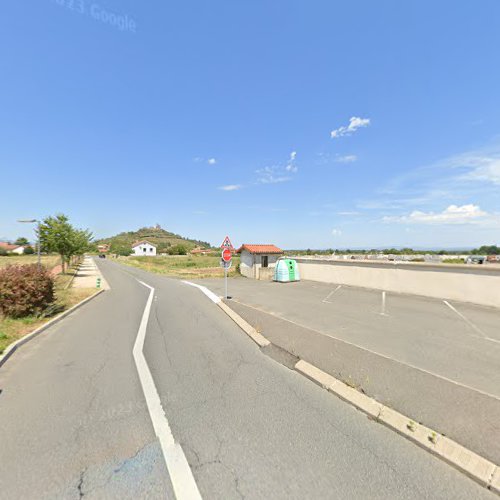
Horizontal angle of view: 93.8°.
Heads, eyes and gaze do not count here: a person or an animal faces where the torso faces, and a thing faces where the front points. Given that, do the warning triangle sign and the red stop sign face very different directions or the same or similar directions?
same or similar directions

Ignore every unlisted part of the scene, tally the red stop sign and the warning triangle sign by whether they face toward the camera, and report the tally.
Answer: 2

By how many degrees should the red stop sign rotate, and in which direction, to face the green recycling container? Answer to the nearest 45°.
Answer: approximately 135° to its left

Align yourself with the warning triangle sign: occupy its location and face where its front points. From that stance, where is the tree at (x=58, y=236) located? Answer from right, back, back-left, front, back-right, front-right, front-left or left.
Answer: back-right

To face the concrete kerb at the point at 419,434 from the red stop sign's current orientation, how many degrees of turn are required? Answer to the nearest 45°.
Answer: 0° — it already faces it

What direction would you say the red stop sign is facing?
toward the camera

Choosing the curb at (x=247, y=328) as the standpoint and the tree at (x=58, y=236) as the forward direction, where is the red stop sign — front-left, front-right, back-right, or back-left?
front-right

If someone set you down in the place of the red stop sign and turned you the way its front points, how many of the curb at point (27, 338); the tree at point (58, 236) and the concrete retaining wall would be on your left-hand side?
1

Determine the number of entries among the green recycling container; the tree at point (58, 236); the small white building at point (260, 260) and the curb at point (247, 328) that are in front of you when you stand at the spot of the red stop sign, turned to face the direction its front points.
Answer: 1

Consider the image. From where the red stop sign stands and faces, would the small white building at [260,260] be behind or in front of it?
behind

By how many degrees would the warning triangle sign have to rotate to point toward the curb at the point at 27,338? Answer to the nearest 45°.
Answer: approximately 45° to its right

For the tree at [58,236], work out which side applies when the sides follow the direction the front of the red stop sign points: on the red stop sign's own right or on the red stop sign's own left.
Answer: on the red stop sign's own right

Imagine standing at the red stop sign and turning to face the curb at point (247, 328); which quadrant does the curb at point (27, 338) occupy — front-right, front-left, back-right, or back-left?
front-right

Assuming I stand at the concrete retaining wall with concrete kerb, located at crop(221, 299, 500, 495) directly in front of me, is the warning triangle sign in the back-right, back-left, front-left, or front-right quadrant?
front-right

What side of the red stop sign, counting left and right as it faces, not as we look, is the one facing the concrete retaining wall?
left

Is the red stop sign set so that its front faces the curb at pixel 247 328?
yes

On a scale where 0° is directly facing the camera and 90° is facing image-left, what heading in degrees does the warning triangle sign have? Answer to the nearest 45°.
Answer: approximately 0°
